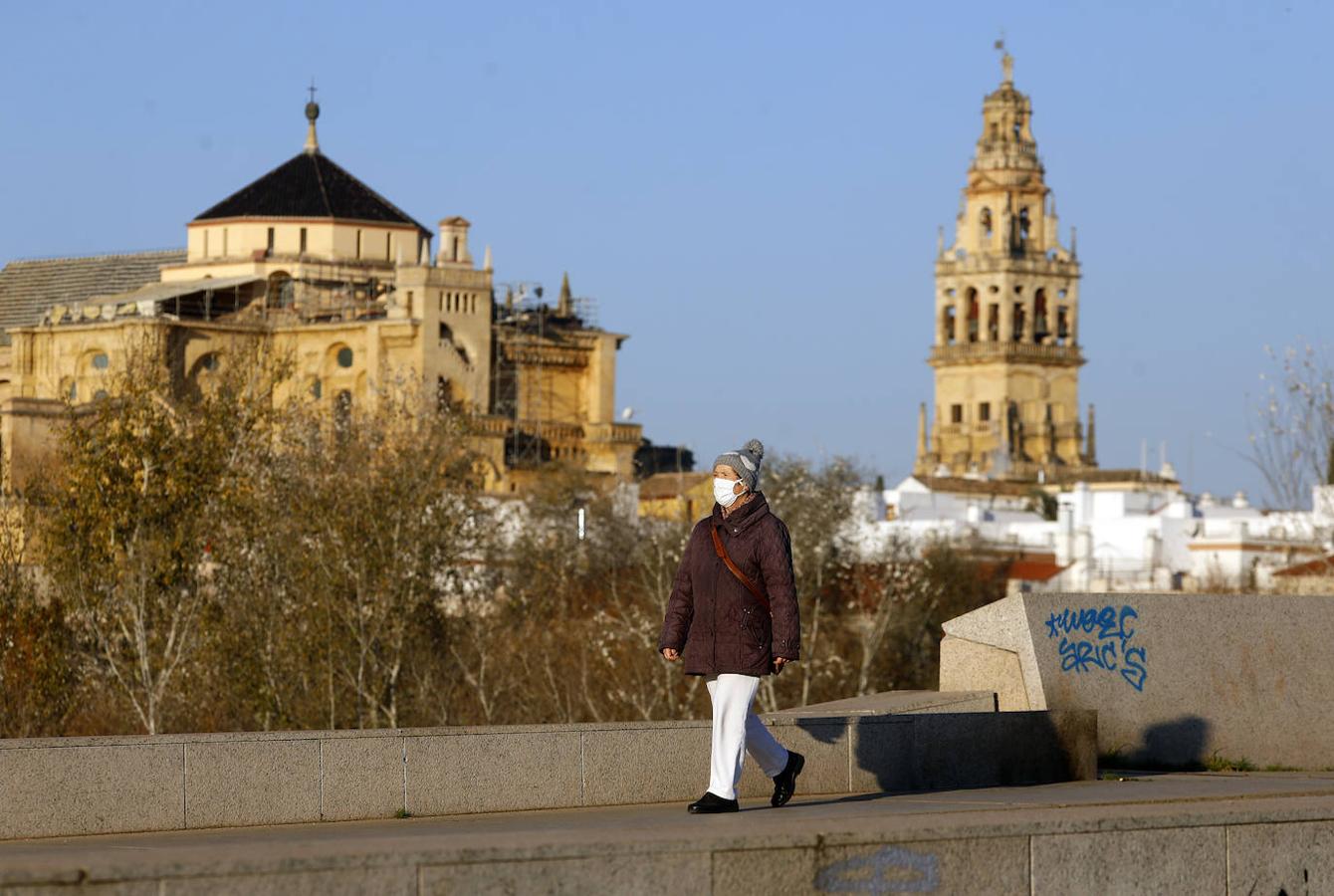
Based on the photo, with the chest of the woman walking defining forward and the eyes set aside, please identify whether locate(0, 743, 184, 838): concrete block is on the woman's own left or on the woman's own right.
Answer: on the woman's own right

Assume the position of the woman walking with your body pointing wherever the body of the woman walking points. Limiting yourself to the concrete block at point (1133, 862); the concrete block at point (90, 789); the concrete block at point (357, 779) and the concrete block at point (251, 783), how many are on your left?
1

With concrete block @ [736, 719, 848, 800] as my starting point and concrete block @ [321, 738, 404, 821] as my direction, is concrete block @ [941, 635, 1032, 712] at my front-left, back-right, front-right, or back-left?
back-right
